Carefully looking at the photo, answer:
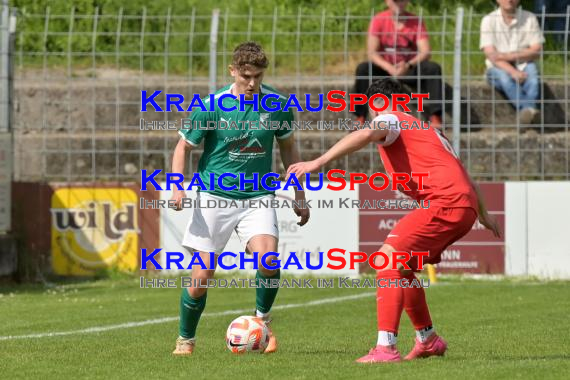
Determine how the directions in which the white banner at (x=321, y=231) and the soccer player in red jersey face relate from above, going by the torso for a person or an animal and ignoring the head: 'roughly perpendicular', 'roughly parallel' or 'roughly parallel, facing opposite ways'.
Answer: roughly perpendicular

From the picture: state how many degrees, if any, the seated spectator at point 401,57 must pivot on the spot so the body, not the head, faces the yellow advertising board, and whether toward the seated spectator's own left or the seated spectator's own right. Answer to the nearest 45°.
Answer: approximately 90° to the seated spectator's own right

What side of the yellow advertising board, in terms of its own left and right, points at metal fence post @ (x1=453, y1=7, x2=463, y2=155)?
left

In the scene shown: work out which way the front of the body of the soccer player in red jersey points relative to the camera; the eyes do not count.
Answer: to the viewer's left

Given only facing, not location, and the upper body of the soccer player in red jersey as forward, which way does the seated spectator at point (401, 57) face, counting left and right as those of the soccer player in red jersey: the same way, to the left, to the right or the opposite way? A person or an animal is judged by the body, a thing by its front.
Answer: to the left

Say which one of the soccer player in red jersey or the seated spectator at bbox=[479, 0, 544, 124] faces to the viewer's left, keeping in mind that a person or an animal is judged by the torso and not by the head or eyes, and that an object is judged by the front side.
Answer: the soccer player in red jersey

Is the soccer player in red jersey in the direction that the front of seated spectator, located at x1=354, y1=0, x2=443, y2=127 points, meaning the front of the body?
yes
